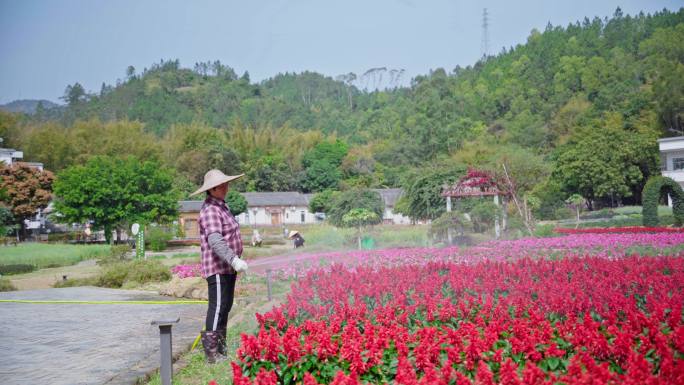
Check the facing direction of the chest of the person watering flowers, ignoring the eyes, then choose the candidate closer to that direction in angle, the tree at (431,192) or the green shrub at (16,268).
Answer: the tree

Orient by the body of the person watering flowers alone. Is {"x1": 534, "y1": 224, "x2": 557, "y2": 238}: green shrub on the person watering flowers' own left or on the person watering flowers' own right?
on the person watering flowers' own left

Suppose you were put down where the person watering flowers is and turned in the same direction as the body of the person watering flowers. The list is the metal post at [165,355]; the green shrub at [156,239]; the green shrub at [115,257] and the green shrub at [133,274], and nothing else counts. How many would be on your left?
3

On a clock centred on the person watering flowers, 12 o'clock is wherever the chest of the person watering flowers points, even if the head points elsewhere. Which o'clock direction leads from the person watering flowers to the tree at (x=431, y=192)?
The tree is roughly at 10 o'clock from the person watering flowers.

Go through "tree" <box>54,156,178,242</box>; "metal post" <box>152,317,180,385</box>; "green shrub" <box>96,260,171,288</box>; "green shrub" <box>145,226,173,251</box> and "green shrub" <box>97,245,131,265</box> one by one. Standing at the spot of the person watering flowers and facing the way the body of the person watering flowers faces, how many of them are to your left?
4

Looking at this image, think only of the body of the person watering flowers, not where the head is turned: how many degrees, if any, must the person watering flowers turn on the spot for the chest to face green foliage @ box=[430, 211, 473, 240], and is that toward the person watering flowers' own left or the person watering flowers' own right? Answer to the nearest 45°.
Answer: approximately 45° to the person watering flowers' own left

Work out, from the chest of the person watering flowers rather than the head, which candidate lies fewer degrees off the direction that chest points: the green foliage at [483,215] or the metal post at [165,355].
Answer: the green foliage

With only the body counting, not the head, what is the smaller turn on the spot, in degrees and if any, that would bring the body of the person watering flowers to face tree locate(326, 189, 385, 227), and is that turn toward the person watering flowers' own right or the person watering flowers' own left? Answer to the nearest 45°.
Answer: approximately 90° to the person watering flowers' own left

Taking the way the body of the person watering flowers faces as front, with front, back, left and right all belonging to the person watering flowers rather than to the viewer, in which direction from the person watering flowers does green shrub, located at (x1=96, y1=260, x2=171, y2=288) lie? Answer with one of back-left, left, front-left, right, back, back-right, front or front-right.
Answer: left

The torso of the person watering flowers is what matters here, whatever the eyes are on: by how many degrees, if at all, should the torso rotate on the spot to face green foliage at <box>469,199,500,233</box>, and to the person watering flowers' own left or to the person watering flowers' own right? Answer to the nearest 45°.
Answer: approximately 45° to the person watering flowers' own left

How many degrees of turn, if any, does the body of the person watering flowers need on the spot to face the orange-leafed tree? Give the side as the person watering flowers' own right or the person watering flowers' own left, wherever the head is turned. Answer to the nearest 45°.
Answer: approximately 90° to the person watering flowers' own left

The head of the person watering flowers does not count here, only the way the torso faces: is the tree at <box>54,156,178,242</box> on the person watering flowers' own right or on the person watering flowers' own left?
on the person watering flowers' own left

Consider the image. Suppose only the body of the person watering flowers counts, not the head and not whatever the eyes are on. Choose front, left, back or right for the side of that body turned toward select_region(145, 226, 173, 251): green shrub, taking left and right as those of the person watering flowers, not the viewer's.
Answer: left

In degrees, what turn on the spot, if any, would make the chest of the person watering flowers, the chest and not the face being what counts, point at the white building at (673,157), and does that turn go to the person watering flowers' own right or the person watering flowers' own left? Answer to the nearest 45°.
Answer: approximately 45° to the person watering flowers' own left

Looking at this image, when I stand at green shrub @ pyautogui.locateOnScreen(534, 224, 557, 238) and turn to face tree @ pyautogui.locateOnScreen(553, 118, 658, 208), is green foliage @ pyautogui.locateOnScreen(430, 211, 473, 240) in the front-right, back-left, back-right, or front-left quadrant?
back-left

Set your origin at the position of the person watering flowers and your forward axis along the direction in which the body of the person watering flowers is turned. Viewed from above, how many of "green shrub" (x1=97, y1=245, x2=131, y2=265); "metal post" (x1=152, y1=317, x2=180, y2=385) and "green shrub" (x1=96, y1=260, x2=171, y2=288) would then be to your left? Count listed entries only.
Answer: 2

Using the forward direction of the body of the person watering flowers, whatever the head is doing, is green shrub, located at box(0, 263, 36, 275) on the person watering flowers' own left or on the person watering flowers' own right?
on the person watering flowers' own left

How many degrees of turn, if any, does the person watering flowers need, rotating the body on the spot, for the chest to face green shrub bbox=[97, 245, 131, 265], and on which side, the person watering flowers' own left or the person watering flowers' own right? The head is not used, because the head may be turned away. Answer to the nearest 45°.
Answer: approximately 90° to the person watering flowers' own left

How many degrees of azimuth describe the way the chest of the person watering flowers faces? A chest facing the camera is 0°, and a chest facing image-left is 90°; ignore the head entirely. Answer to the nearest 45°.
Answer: approximately 270°
